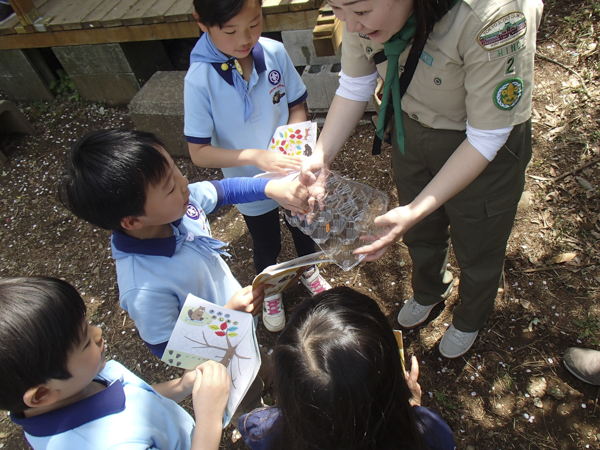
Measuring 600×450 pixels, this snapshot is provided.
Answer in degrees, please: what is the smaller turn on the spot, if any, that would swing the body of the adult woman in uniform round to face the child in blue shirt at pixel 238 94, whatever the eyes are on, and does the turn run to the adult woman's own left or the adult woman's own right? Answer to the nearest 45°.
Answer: approximately 90° to the adult woman's own right

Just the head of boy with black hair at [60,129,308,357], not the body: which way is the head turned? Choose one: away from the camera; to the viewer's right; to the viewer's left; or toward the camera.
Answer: to the viewer's right

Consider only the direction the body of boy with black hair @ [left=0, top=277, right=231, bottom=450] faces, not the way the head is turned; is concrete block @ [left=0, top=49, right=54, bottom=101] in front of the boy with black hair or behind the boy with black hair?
in front

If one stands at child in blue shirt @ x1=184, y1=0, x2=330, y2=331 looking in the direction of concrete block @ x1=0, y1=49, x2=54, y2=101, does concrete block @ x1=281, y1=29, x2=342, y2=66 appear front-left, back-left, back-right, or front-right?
front-right

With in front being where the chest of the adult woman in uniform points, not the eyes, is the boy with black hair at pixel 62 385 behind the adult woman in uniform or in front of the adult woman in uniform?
in front

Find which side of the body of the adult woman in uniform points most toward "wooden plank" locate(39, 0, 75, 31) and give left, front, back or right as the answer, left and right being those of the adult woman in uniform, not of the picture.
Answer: right

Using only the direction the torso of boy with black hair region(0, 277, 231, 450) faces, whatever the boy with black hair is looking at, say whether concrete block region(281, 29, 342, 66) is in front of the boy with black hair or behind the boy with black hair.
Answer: in front

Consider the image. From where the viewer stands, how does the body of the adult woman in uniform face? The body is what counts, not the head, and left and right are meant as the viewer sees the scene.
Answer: facing the viewer and to the left of the viewer

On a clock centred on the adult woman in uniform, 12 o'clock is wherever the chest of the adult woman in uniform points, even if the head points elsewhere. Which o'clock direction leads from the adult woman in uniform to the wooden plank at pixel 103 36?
The wooden plank is roughly at 3 o'clock from the adult woman in uniform.

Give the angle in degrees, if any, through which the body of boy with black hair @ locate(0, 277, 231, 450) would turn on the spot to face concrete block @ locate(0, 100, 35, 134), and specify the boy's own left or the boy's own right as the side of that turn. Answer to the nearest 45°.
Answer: approximately 45° to the boy's own left

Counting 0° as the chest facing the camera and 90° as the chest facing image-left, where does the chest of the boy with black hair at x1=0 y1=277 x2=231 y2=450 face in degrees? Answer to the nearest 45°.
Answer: approximately 225°

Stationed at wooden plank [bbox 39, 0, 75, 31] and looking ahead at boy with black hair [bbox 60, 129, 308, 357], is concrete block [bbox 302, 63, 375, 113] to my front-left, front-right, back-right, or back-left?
front-left
